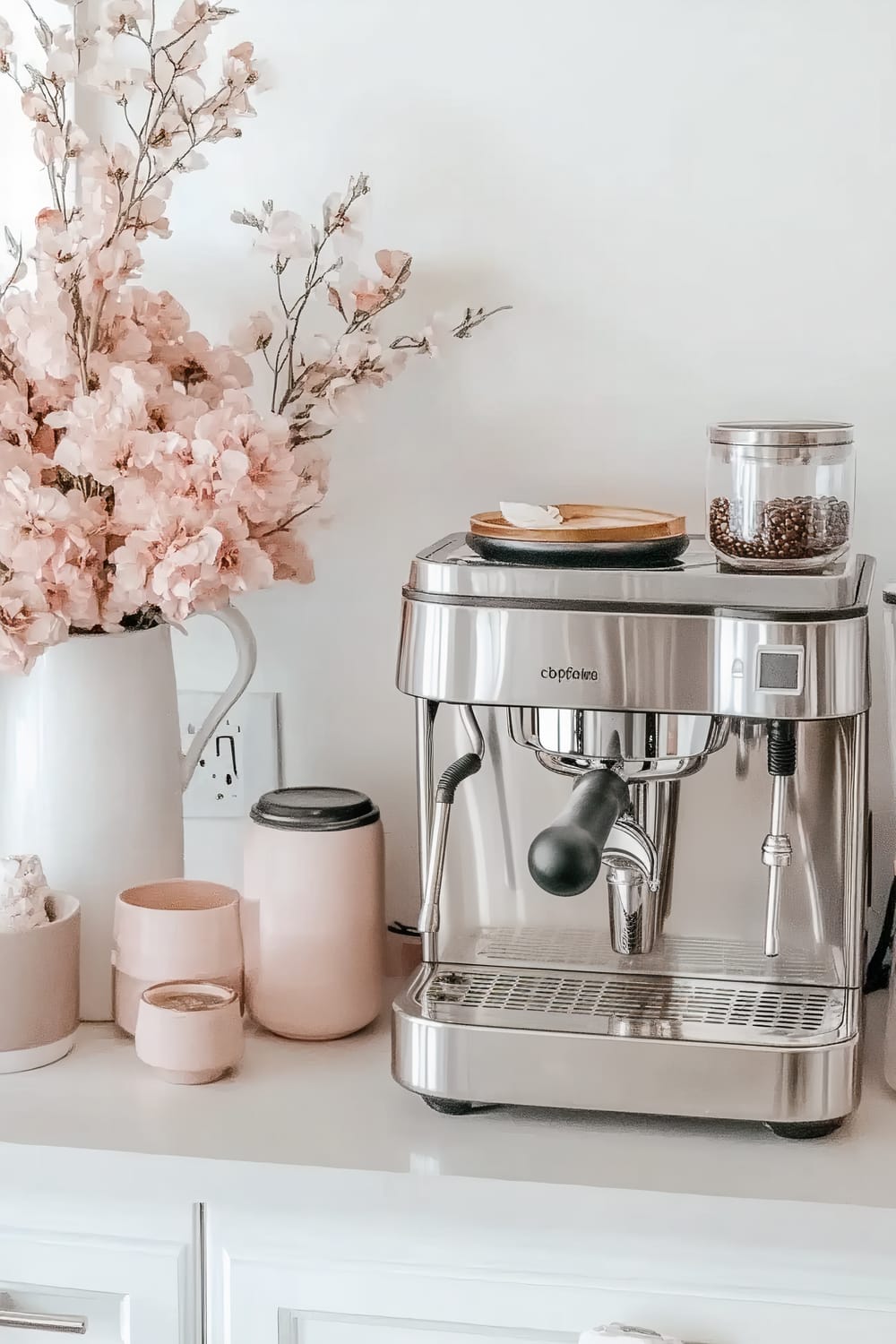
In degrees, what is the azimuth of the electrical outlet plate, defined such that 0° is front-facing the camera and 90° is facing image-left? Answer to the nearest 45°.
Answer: approximately 0°

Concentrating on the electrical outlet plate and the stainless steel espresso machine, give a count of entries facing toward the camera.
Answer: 2

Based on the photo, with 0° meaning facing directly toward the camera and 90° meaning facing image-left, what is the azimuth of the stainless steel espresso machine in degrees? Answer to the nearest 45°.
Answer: approximately 0°
